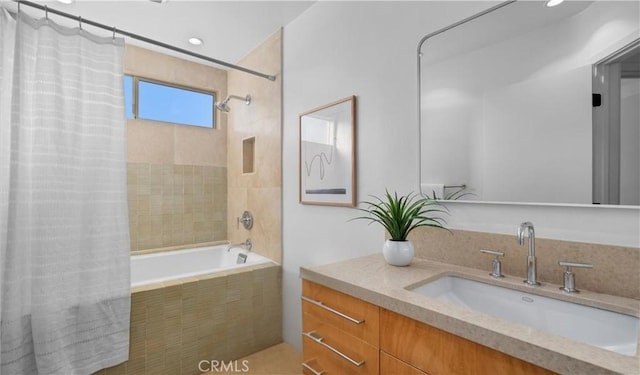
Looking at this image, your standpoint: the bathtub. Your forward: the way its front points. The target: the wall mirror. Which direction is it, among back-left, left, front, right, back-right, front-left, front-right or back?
front

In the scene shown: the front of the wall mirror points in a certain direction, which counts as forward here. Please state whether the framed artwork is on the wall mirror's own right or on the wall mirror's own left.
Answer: on the wall mirror's own right

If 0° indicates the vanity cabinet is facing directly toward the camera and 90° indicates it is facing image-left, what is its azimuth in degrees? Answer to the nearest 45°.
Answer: approximately 45°

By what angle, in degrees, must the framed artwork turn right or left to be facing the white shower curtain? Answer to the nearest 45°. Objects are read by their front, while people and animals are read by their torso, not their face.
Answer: approximately 45° to its right

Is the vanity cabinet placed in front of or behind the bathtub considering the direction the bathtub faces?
in front

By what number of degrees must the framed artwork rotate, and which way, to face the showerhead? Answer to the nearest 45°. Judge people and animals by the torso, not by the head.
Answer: approximately 90° to its right

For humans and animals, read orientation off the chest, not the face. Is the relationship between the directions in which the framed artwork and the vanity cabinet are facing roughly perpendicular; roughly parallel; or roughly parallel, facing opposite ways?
roughly parallel

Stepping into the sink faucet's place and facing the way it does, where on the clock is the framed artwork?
The framed artwork is roughly at 2 o'clock from the sink faucet.

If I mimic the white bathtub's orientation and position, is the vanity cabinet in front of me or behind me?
in front

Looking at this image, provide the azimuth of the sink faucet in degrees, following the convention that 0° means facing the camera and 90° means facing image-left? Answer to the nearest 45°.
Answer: approximately 45°

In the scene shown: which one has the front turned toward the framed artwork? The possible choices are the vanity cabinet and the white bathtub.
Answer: the white bathtub

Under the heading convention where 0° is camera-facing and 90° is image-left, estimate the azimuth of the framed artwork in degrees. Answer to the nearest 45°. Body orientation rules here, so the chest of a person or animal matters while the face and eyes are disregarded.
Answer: approximately 45°

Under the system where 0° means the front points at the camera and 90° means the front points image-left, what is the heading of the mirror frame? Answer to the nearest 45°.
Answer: approximately 45°
